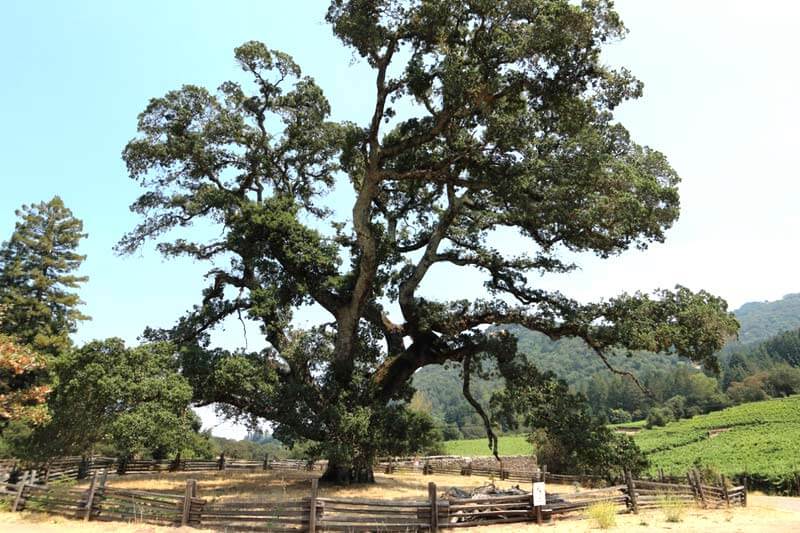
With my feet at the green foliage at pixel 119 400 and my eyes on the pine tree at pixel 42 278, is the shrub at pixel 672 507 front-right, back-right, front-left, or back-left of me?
back-right

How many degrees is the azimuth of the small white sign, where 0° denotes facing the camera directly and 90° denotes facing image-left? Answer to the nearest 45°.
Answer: approximately 0°

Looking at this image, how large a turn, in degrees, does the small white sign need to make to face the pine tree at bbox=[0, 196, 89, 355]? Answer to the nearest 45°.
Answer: approximately 90° to its right

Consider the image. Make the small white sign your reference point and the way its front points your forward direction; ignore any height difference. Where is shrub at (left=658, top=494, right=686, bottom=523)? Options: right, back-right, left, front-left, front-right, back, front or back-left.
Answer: back-left

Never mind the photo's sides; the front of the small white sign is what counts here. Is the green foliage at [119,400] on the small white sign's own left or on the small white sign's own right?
on the small white sign's own right
